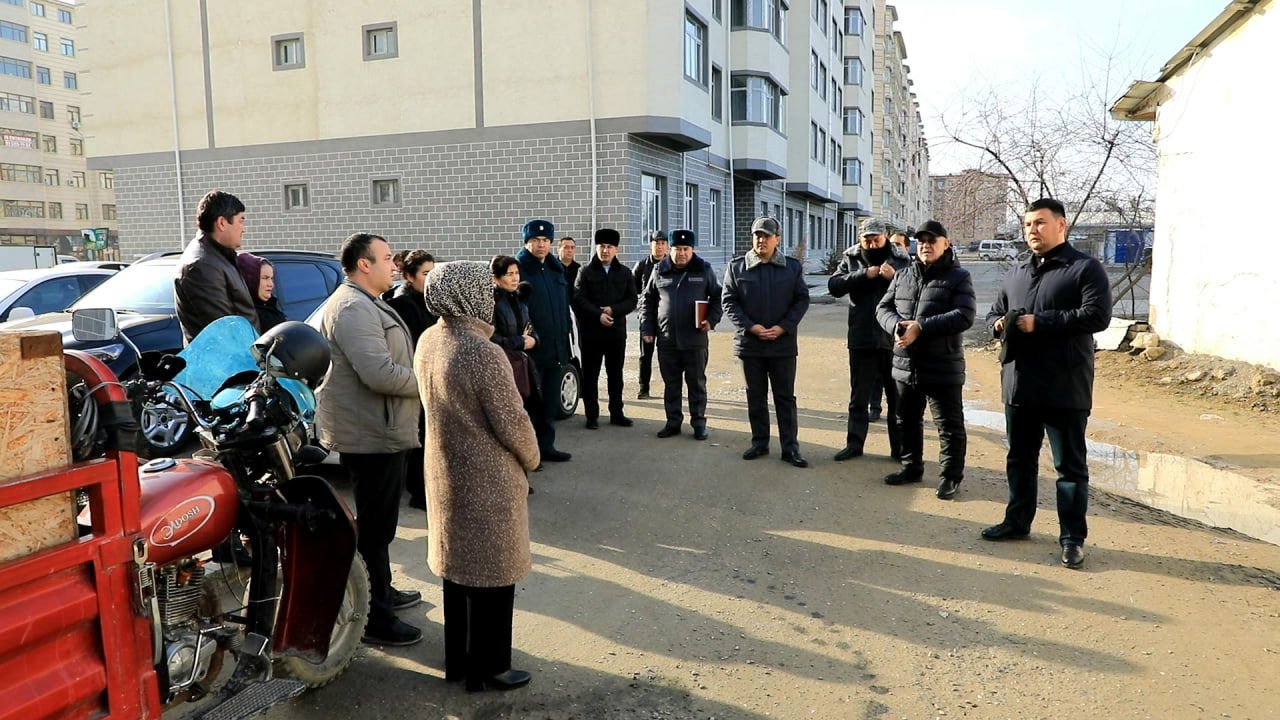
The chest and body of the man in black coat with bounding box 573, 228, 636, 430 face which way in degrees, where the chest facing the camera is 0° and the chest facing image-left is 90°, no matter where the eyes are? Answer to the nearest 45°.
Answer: approximately 0°

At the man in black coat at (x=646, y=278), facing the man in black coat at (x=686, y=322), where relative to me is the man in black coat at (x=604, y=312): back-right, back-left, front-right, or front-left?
front-right

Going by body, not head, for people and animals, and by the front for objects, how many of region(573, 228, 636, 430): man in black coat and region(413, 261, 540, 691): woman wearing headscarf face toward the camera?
1

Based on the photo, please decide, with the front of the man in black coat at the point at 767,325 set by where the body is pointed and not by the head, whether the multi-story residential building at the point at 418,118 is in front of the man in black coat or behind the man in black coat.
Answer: behind

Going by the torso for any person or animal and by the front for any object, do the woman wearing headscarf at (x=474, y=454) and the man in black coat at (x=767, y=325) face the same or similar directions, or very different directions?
very different directions

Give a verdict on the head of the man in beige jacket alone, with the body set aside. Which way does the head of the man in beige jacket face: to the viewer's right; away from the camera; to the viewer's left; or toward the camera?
to the viewer's right

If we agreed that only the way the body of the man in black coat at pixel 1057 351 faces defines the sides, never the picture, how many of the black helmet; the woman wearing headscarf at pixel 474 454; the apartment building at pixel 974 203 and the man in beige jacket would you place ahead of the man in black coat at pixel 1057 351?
3

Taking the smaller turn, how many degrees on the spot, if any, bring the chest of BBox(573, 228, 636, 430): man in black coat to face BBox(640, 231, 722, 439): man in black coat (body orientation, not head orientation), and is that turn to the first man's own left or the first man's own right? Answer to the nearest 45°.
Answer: approximately 45° to the first man's own left

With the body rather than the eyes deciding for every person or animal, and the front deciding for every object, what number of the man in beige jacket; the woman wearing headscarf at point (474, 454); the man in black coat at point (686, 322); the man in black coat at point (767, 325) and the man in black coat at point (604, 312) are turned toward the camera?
3

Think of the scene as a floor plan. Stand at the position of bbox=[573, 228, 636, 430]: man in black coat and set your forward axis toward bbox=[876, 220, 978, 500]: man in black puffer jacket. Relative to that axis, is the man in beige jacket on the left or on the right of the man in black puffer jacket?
right

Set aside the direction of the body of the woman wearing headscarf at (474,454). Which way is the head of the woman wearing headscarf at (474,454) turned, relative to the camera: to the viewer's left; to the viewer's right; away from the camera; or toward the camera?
away from the camera

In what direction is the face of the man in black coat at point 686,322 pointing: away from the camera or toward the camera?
toward the camera

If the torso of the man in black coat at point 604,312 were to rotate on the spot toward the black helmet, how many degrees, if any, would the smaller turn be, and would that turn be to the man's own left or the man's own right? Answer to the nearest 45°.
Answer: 0° — they already face it

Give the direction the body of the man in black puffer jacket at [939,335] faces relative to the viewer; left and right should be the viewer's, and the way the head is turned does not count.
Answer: facing the viewer and to the left of the viewer

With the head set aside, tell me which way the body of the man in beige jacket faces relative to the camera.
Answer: to the viewer's right

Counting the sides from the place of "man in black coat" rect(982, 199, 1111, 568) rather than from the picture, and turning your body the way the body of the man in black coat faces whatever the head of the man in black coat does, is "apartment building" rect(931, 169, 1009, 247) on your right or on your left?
on your right

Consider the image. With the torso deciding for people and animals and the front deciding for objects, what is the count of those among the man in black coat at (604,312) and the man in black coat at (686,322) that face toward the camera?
2

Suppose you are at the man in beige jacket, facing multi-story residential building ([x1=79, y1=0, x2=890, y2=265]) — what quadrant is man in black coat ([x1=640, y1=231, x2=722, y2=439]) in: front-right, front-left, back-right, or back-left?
front-right

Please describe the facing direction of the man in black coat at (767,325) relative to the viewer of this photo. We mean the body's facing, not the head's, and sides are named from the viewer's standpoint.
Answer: facing the viewer
